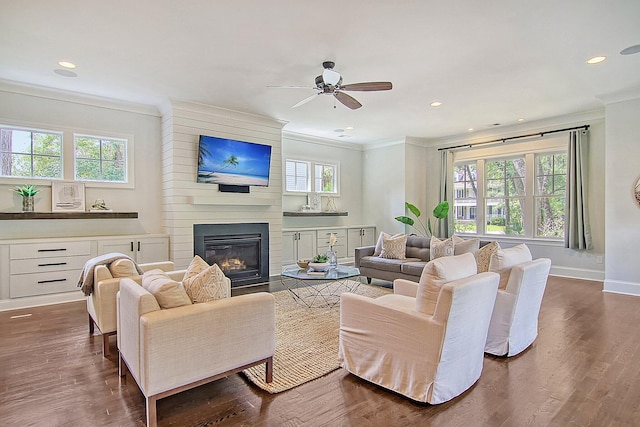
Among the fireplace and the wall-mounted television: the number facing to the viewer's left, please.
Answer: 0

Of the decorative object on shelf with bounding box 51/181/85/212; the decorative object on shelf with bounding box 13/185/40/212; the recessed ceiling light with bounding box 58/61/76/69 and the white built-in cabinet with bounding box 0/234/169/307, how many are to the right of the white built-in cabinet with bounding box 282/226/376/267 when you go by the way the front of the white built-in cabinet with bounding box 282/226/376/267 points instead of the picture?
4

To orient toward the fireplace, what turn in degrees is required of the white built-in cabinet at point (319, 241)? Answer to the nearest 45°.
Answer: approximately 90° to its right

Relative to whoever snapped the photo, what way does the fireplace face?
facing the viewer and to the right of the viewer

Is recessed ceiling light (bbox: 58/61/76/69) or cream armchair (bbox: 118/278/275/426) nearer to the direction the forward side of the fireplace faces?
the cream armchair

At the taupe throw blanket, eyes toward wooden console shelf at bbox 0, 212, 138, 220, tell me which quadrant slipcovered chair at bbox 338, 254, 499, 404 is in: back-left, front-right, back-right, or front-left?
back-right

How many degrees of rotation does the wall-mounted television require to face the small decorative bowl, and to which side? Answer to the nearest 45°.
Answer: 0° — it already faces it

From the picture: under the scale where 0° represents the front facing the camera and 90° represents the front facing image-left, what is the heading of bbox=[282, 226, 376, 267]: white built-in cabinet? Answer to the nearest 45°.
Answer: approximately 315°

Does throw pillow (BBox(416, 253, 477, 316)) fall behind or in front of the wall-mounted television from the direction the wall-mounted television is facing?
in front

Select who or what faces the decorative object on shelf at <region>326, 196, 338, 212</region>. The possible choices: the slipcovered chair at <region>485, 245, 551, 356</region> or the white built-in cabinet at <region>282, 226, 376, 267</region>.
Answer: the slipcovered chair

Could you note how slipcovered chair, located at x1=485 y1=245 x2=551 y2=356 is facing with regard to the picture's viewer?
facing away from the viewer and to the left of the viewer

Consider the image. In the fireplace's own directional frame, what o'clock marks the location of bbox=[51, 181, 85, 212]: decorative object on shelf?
The decorative object on shelf is roughly at 4 o'clock from the fireplace.

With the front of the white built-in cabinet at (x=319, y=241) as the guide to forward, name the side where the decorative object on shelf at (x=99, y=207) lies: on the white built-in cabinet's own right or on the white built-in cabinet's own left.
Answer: on the white built-in cabinet's own right
